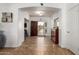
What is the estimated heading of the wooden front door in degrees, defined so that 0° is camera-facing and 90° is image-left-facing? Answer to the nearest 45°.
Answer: approximately 0°

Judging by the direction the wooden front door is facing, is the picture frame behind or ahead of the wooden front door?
ahead
